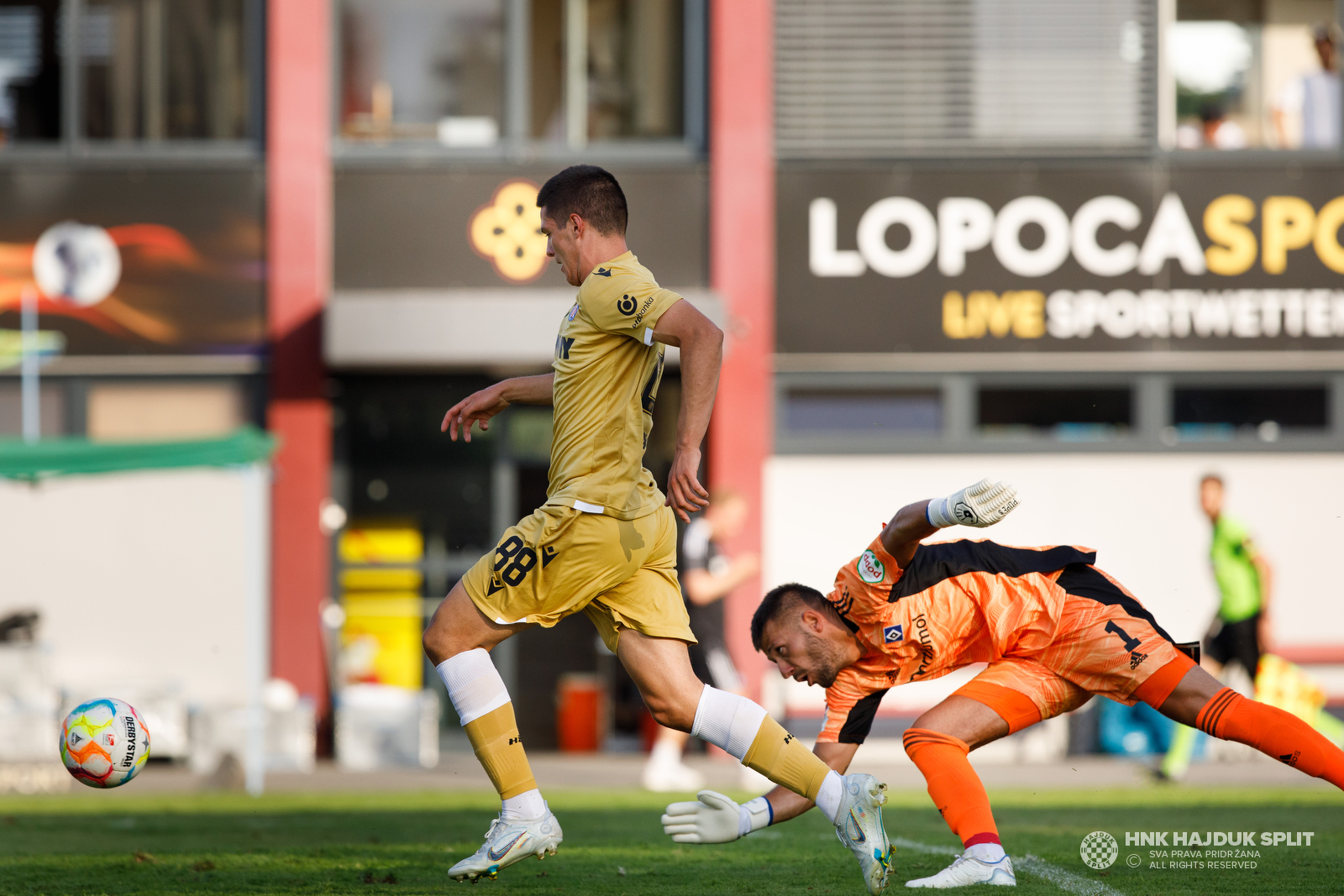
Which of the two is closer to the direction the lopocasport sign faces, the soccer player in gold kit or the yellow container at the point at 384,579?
the soccer player in gold kit

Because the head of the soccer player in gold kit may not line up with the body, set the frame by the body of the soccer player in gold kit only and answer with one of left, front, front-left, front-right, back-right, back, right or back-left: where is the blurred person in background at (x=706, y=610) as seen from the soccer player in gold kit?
right

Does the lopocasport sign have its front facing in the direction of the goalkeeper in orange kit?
yes

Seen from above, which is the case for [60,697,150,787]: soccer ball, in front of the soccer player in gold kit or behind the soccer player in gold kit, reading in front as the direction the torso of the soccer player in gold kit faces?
in front

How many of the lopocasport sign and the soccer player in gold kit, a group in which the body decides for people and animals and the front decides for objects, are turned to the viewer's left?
1

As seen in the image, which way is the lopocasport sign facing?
toward the camera

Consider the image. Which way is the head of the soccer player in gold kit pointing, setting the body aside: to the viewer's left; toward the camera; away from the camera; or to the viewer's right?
to the viewer's left

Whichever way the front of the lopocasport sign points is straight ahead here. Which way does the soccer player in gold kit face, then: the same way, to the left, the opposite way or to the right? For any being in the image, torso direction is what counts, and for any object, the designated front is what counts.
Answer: to the right

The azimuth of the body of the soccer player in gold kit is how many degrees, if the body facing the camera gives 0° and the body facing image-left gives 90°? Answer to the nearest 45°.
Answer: approximately 90°
